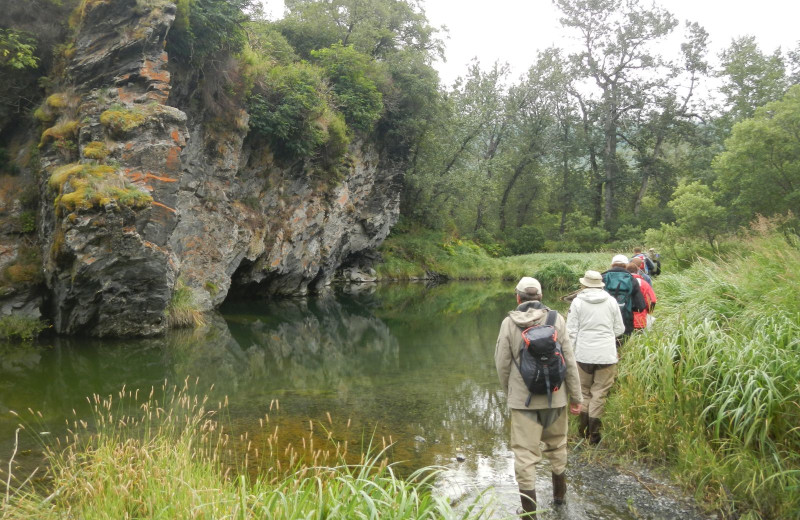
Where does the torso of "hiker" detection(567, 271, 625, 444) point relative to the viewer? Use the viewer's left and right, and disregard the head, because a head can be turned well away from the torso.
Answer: facing away from the viewer

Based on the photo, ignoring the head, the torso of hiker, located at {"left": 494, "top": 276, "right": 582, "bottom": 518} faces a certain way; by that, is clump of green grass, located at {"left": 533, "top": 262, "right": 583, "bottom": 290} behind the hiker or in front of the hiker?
in front

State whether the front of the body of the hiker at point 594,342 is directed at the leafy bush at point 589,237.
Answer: yes

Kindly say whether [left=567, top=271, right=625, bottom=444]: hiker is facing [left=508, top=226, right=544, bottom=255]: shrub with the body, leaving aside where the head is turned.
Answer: yes

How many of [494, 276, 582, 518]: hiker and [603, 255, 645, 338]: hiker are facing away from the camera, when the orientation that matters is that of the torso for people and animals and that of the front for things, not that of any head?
2

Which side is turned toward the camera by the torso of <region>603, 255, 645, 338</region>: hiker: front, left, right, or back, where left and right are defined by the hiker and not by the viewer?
back

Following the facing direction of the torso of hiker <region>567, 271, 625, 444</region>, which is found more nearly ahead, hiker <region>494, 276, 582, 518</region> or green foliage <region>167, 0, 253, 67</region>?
the green foliage

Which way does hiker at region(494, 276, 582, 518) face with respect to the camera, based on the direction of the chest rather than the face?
away from the camera

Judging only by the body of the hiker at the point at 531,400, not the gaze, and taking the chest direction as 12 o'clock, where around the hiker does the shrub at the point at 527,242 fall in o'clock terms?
The shrub is roughly at 12 o'clock from the hiker.

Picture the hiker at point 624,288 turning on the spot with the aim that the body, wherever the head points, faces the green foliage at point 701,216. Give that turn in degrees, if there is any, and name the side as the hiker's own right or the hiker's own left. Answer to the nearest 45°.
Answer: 0° — they already face it

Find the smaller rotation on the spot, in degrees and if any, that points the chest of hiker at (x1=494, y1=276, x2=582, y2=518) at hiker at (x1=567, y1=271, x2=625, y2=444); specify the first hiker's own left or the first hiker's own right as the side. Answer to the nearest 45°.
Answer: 0° — they already face them
